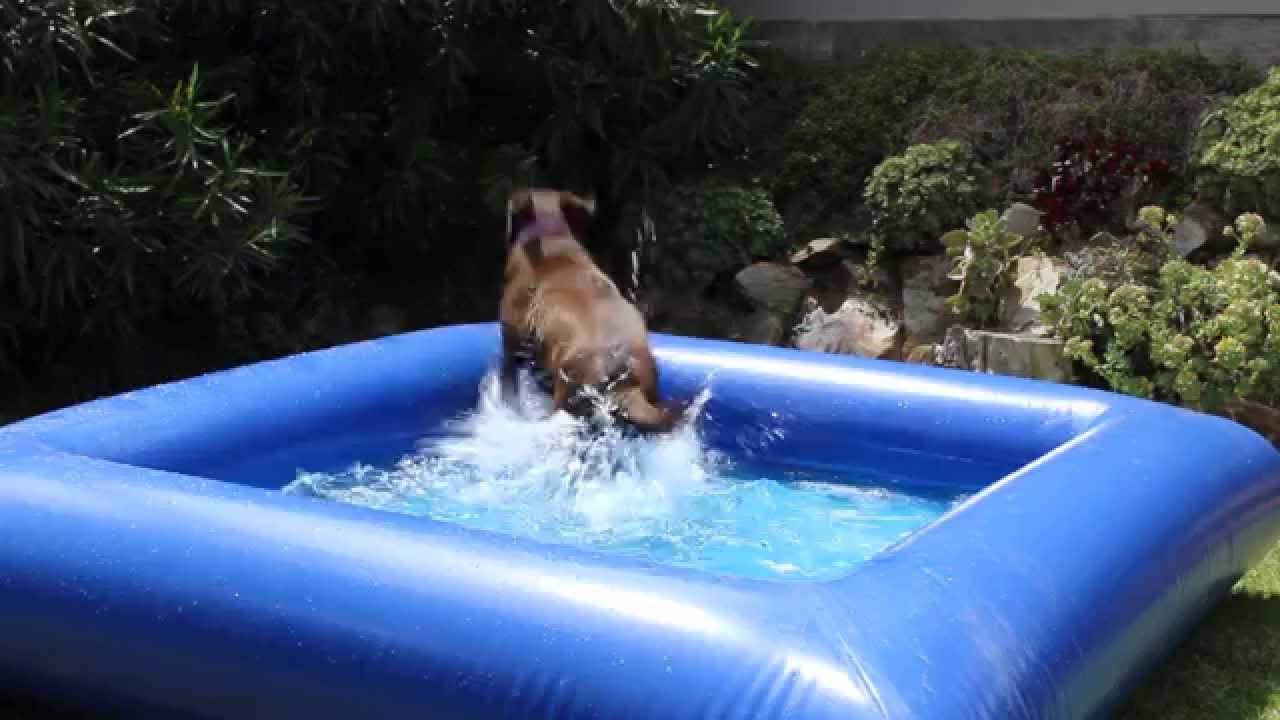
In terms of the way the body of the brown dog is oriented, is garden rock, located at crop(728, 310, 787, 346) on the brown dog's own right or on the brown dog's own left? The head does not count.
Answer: on the brown dog's own right

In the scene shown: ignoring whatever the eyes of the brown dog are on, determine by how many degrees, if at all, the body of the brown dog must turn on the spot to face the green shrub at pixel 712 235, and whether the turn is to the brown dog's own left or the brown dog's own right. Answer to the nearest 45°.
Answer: approximately 45° to the brown dog's own right

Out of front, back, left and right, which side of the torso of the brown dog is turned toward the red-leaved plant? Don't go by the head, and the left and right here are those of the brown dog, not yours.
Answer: right

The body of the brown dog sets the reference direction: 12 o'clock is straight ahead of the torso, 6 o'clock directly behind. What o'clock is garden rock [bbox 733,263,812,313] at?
The garden rock is roughly at 2 o'clock from the brown dog.

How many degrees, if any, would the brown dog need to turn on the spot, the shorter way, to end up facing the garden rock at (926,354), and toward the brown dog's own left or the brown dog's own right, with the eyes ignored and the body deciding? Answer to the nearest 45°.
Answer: approximately 90° to the brown dog's own right

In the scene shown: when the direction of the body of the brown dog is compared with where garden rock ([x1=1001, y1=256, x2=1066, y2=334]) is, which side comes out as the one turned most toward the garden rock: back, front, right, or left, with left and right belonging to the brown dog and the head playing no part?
right

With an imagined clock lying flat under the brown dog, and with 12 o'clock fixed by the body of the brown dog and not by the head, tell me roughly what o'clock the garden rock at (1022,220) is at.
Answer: The garden rock is roughly at 3 o'clock from the brown dog.

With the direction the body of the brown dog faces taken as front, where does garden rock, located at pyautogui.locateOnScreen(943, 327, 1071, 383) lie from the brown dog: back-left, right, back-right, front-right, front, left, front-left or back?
right

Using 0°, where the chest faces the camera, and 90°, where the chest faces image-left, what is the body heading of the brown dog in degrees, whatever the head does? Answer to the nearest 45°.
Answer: approximately 135°
